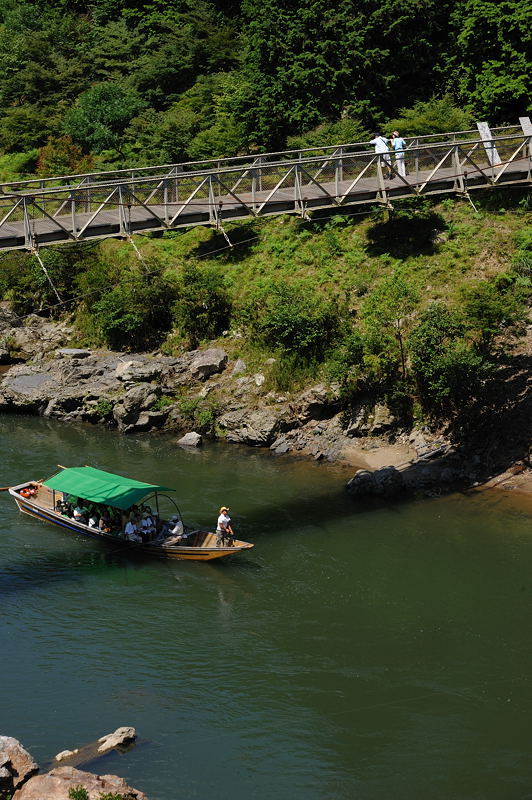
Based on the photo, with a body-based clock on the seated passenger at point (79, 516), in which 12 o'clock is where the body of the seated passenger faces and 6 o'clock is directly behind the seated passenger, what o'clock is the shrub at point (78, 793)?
The shrub is roughly at 3 o'clock from the seated passenger.

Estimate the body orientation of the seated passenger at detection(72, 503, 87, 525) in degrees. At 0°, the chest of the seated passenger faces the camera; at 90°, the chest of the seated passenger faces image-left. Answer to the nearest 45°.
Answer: approximately 270°

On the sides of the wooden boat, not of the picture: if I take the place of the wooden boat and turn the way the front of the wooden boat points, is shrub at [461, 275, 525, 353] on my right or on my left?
on my left

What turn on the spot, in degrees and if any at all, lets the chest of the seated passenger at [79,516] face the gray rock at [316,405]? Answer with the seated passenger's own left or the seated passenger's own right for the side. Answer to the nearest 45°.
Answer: approximately 45° to the seated passenger's own left

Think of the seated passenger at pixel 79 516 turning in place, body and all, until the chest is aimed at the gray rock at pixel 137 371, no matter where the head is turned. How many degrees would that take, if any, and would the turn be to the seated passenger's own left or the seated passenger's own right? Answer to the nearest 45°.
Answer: approximately 90° to the seated passenger's own left

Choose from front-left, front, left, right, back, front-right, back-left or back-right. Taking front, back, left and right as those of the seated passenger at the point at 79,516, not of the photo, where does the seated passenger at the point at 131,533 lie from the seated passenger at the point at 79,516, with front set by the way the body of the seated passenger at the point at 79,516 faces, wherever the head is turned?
front-right

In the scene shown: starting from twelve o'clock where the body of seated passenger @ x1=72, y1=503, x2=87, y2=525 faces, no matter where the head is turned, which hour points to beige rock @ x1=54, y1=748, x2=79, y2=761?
The beige rock is roughly at 3 o'clock from the seated passenger.

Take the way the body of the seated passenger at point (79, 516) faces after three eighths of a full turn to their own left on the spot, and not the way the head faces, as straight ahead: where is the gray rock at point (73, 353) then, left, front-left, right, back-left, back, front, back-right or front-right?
front-right

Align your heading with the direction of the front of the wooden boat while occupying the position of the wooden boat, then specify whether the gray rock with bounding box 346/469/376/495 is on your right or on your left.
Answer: on your left

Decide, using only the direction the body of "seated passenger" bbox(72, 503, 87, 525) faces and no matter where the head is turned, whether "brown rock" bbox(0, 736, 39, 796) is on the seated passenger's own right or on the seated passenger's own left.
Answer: on the seated passenger's own right

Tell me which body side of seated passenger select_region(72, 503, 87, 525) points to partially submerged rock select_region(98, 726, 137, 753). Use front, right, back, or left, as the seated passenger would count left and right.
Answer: right

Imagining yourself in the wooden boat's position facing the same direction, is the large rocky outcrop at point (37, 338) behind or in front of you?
behind

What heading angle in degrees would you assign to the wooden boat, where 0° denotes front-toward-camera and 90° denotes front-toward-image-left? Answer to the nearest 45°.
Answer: approximately 315°
